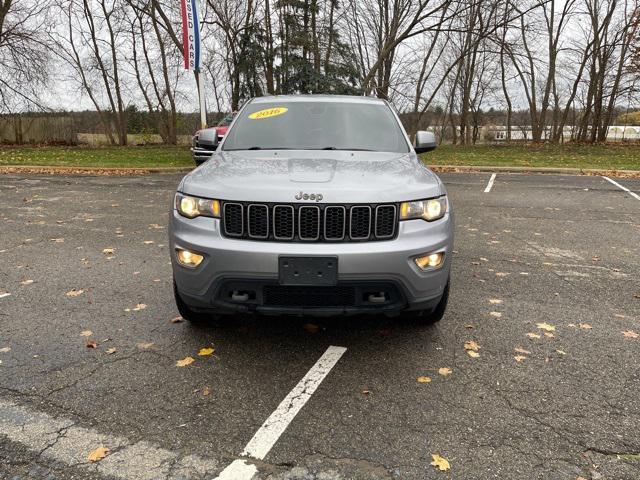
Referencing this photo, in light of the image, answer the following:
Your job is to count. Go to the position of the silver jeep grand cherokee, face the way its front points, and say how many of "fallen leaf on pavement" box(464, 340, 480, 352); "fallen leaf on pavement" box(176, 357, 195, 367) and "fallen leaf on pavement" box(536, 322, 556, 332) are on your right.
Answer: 1

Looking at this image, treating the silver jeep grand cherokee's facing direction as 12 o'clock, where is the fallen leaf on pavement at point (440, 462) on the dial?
The fallen leaf on pavement is roughly at 11 o'clock from the silver jeep grand cherokee.

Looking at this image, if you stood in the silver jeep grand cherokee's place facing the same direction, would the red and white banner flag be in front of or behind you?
behind

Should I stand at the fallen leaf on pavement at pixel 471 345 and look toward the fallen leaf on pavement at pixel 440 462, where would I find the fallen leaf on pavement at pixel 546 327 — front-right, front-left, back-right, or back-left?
back-left

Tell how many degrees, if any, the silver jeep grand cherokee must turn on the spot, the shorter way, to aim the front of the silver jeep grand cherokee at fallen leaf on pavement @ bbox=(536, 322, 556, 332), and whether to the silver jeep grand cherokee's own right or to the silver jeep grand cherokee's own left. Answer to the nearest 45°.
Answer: approximately 90° to the silver jeep grand cherokee's own left

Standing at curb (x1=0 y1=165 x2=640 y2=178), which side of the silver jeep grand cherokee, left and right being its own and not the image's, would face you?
back

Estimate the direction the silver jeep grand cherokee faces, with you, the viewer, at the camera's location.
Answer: facing the viewer

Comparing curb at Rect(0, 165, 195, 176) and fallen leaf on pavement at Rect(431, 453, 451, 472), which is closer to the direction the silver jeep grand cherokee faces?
the fallen leaf on pavement

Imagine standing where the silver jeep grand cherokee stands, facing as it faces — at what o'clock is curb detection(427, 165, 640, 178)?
The curb is roughly at 7 o'clock from the silver jeep grand cherokee.

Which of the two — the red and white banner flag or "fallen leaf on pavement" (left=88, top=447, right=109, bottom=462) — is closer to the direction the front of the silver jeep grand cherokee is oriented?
the fallen leaf on pavement
